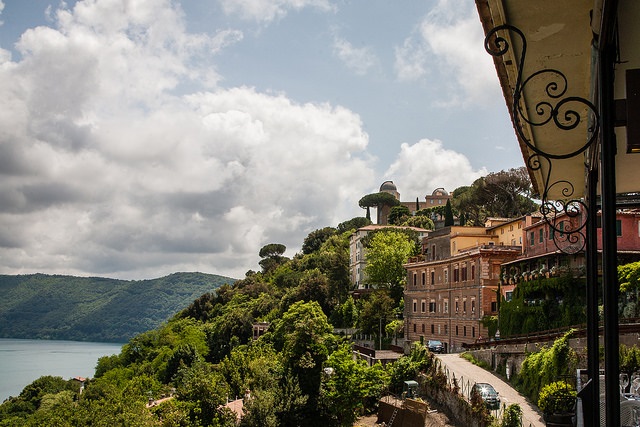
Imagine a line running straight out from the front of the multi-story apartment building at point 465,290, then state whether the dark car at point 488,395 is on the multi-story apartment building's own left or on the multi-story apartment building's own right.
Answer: on the multi-story apartment building's own left

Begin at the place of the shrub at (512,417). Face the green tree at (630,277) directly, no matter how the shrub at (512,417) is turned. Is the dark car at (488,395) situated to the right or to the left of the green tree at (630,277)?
left

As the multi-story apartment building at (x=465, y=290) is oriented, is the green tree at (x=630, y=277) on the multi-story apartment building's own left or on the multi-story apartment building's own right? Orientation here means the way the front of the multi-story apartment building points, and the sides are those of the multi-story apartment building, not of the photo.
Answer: on the multi-story apartment building's own left

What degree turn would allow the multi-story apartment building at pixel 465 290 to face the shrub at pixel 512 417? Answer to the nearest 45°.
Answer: approximately 45° to its left

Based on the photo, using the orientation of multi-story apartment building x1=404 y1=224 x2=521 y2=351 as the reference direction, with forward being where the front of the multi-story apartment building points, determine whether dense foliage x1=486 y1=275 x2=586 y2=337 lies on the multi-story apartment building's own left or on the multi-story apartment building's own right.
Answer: on the multi-story apartment building's own left
